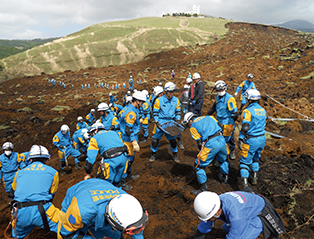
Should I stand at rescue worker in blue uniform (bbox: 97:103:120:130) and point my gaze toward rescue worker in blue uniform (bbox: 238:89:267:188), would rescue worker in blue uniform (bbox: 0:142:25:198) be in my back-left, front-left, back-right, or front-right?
back-right

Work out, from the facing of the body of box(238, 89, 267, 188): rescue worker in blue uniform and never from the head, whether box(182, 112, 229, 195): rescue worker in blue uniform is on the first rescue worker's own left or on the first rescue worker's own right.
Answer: on the first rescue worker's own left

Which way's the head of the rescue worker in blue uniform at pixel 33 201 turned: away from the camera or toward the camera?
away from the camera

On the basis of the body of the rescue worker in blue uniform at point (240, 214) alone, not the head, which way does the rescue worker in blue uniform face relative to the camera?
to the viewer's left

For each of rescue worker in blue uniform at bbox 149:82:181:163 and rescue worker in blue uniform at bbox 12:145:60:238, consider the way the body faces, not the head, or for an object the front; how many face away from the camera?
1

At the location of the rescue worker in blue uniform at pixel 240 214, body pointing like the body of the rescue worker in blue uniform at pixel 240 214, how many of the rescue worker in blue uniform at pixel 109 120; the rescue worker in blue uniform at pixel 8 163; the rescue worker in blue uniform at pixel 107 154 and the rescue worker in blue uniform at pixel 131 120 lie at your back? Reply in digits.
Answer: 0

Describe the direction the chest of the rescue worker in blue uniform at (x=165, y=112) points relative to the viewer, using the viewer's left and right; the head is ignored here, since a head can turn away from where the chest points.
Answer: facing the viewer

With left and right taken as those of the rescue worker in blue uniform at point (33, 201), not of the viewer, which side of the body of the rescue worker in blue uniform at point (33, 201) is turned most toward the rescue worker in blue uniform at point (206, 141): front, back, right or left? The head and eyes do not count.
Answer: right

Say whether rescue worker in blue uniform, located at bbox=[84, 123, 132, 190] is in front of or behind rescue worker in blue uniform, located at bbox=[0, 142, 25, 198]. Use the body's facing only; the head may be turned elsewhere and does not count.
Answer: in front

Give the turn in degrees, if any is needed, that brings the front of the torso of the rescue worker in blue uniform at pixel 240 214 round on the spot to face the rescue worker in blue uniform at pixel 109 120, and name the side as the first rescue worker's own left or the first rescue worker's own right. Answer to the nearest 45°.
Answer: approximately 45° to the first rescue worker's own right

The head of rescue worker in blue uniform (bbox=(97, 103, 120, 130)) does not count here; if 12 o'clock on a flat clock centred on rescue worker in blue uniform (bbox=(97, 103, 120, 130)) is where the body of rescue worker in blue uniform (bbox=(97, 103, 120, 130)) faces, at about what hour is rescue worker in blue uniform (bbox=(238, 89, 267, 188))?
rescue worker in blue uniform (bbox=(238, 89, 267, 188)) is roughly at 9 o'clock from rescue worker in blue uniform (bbox=(97, 103, 120, 130)).

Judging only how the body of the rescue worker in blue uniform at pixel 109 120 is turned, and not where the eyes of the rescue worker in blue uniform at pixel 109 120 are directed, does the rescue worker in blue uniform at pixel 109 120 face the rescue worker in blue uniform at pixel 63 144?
no

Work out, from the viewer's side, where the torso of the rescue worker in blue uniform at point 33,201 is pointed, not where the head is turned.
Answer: away from the camera
